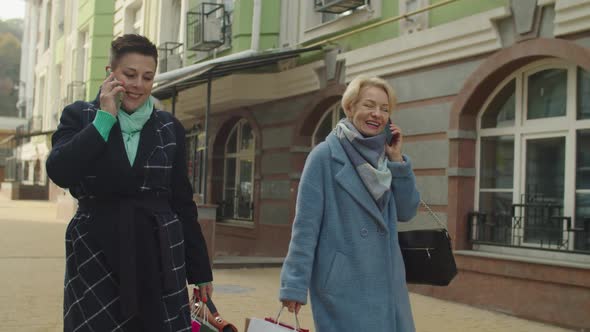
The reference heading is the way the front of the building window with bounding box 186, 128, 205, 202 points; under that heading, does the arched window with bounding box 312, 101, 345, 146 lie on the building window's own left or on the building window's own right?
on the building window's own left

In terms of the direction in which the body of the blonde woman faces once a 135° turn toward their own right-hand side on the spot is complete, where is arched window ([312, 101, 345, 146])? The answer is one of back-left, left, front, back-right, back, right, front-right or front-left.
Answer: right

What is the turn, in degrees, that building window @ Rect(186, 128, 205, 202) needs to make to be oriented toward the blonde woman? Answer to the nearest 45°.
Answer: approximately 45° to its left

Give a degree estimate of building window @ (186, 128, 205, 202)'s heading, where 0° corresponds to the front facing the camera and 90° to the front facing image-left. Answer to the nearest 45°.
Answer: approximately 45°

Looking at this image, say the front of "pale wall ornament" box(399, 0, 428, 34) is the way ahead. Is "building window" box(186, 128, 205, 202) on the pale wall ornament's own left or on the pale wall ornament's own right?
on the pale wall ornament's own right

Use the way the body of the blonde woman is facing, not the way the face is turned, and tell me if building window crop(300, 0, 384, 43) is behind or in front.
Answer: behind

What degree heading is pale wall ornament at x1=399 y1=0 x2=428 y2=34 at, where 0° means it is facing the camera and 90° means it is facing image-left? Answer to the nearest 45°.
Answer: approximately 45°

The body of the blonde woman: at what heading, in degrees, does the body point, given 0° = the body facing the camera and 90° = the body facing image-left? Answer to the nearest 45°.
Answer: approximately 315°

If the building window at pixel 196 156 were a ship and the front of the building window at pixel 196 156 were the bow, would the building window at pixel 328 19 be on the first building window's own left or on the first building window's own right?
on the first building window's own left

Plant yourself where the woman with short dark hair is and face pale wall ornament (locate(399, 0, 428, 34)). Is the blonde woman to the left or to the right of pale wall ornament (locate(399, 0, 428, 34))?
right
